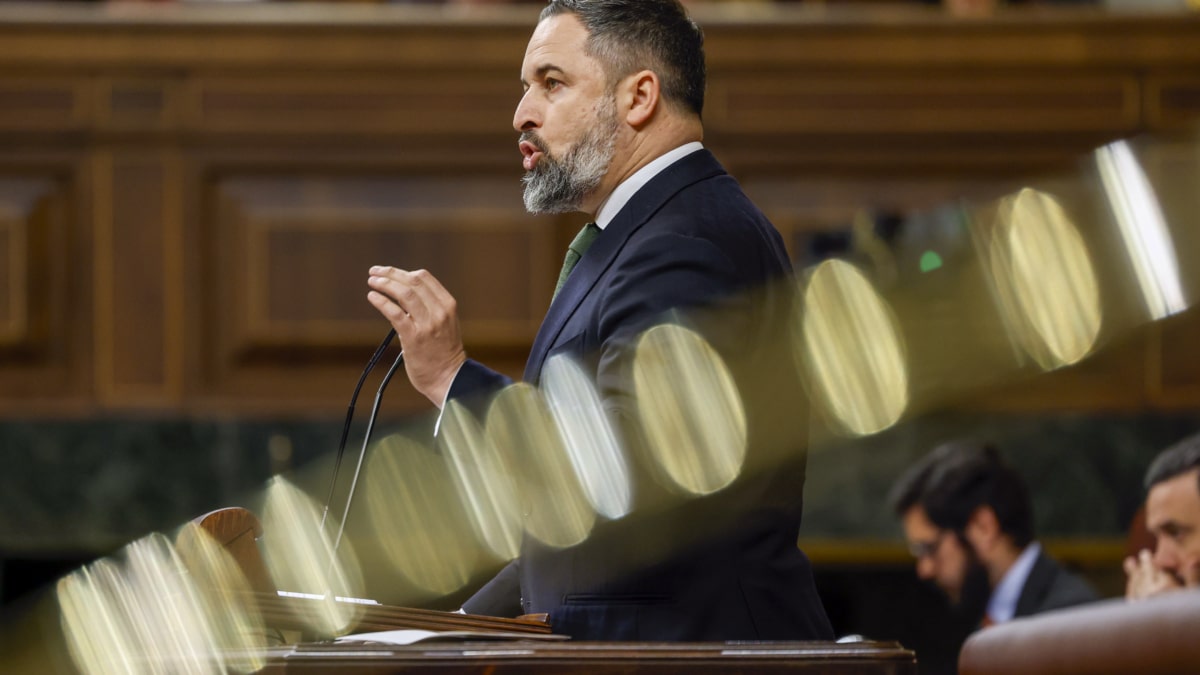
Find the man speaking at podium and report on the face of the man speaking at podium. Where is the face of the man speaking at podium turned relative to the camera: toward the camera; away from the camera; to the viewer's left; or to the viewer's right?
to the viewer's left

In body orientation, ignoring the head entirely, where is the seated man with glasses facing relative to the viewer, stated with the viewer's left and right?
facing to the left of the viewer

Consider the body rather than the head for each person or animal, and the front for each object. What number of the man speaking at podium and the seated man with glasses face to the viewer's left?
2

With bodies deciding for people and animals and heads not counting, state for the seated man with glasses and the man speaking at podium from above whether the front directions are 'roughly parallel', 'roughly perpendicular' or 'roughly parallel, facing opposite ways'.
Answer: roughly parallel

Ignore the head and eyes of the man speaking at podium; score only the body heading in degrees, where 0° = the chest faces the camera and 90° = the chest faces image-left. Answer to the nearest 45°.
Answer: approximately 90°

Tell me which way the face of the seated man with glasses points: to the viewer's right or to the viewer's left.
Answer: to the viewer's left
